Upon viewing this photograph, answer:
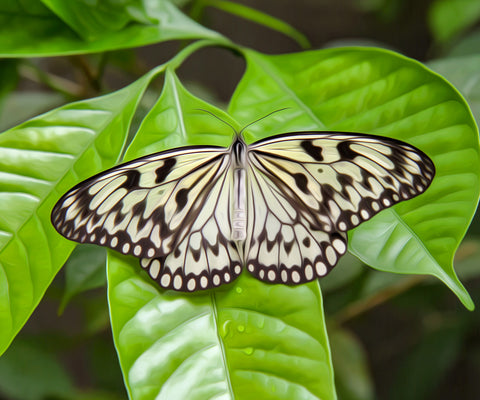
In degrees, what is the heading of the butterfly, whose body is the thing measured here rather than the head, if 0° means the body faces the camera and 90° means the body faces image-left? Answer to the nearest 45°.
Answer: approximately 180°

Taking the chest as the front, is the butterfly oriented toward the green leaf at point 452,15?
no
